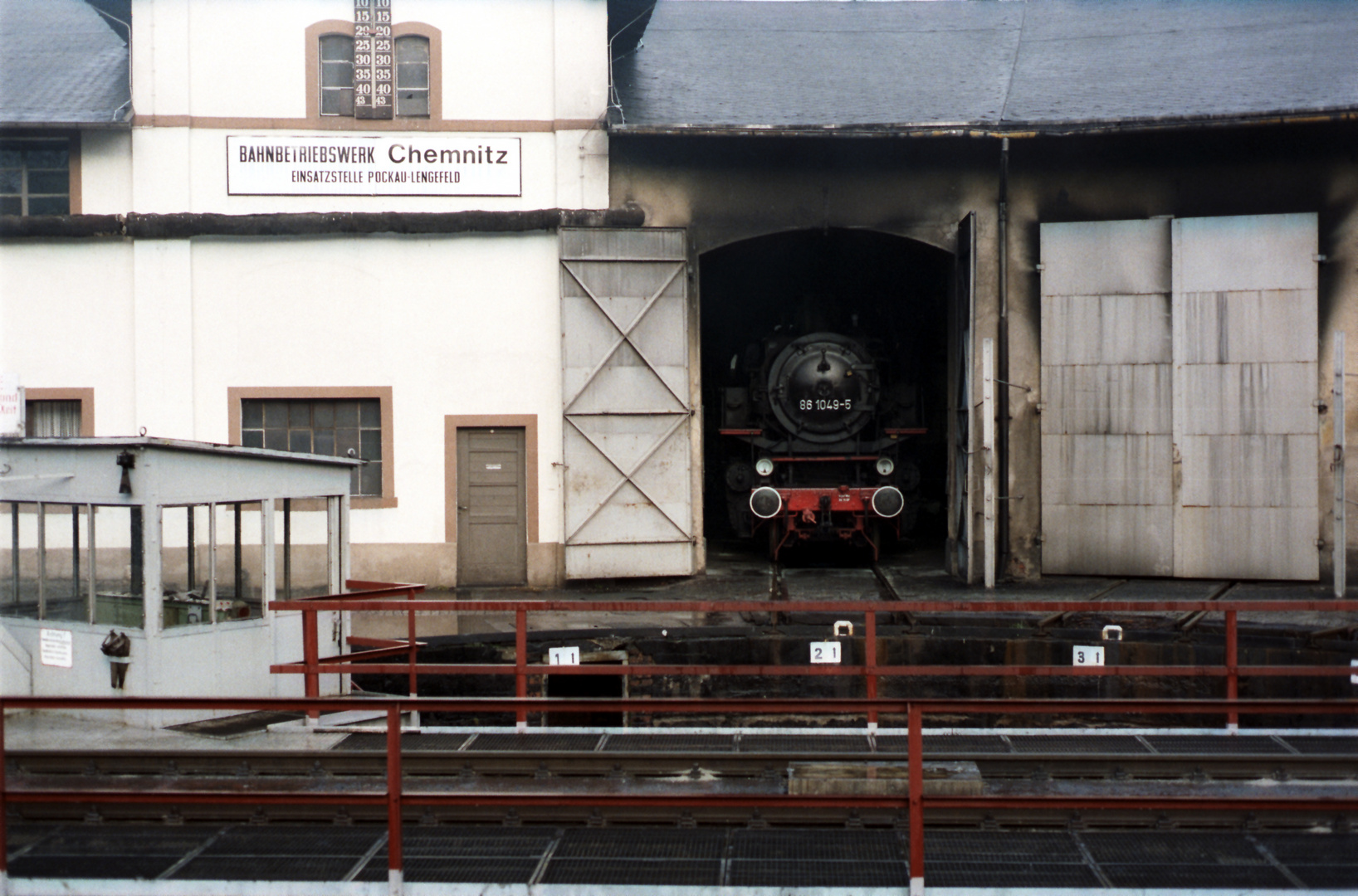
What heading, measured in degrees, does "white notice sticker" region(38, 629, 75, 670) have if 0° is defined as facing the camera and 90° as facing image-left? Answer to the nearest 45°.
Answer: approximately 0°

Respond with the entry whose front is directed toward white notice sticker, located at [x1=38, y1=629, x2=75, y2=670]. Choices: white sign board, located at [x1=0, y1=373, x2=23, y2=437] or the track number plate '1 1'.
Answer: the white sign board

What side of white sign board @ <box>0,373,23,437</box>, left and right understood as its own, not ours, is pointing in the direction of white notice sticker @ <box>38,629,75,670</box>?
front

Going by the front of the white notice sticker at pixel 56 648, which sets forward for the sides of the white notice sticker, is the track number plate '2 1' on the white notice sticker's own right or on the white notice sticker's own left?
on the white notice sticker's own left

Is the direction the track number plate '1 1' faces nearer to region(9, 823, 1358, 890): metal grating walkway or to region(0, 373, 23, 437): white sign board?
the metal grating walkway

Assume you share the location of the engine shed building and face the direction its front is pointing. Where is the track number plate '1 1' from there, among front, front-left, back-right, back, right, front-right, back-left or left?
front

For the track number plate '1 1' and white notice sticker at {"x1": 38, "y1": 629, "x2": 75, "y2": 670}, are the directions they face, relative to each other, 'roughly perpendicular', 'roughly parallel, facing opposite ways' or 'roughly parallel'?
roughly parallel

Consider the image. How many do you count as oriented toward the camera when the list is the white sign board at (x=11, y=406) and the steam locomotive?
2

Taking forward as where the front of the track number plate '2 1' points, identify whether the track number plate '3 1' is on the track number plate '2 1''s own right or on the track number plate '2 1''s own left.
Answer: on the track number plate '2 1''s own left

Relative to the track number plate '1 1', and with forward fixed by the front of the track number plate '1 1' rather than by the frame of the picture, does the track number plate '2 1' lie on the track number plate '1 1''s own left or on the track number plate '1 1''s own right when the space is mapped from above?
on the track number plate '1 1''s own left

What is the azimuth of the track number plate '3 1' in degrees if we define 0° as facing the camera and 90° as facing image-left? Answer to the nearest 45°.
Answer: approximately 0°

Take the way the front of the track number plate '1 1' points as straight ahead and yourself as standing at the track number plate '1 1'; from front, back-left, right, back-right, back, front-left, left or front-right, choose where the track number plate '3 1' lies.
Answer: left

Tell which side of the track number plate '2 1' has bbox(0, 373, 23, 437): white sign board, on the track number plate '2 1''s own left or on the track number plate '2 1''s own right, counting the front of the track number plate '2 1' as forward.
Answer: on the track number plate '2 1''s own right

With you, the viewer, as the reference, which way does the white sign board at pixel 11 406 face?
facing the viewer

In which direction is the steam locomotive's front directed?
toward the camera

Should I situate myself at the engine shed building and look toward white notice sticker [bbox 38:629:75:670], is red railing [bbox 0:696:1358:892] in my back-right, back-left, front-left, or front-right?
front-left

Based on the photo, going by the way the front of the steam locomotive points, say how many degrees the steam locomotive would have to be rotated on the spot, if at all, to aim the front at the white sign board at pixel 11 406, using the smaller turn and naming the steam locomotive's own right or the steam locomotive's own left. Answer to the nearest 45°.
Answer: approximately 45° to the steam locomotive's own right

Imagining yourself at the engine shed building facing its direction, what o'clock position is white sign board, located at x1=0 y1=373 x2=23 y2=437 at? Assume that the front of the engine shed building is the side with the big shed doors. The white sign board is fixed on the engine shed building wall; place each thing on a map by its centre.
The white sign board is roughly at 2 o'clock from the engine shed building.
